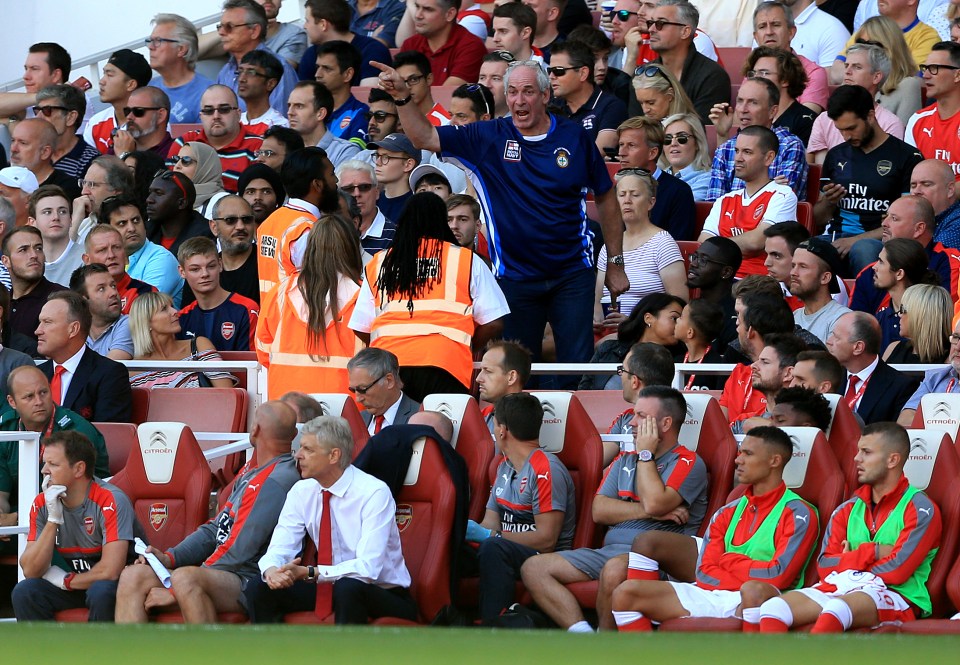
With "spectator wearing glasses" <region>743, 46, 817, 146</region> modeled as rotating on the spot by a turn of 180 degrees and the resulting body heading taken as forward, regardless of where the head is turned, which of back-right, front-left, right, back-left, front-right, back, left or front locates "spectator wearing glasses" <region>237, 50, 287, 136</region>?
back-left

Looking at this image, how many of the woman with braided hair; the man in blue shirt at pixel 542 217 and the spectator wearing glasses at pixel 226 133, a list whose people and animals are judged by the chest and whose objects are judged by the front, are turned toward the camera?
2

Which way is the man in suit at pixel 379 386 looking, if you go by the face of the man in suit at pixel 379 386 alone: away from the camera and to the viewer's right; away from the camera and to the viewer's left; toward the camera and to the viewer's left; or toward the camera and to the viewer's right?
toward the camera and to the viewer's left

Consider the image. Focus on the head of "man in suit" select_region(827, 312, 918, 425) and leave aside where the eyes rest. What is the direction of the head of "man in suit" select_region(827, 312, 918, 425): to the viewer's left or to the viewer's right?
to the viewer's left

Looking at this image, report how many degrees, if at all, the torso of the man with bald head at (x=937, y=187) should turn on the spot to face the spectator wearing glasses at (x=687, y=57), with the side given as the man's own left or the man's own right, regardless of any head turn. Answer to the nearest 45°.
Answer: approximately 90° to the man's own right

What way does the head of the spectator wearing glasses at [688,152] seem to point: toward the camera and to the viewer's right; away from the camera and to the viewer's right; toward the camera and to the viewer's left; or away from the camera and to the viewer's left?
toward the camera and to the viewer's left

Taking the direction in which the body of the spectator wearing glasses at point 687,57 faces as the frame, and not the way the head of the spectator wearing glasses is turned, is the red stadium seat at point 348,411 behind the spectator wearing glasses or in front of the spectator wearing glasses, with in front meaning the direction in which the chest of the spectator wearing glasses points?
in front

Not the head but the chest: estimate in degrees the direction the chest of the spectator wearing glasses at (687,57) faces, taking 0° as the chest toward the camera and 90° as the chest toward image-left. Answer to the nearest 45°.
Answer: approximately 45°

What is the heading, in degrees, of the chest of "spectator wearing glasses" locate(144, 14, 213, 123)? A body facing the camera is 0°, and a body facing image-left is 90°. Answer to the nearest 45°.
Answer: approximately 45°

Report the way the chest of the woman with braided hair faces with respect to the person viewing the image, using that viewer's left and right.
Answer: facing away from the viewer

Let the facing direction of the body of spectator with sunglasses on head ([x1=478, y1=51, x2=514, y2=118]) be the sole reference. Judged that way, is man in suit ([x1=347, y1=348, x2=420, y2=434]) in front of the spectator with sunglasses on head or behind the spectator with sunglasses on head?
in front
